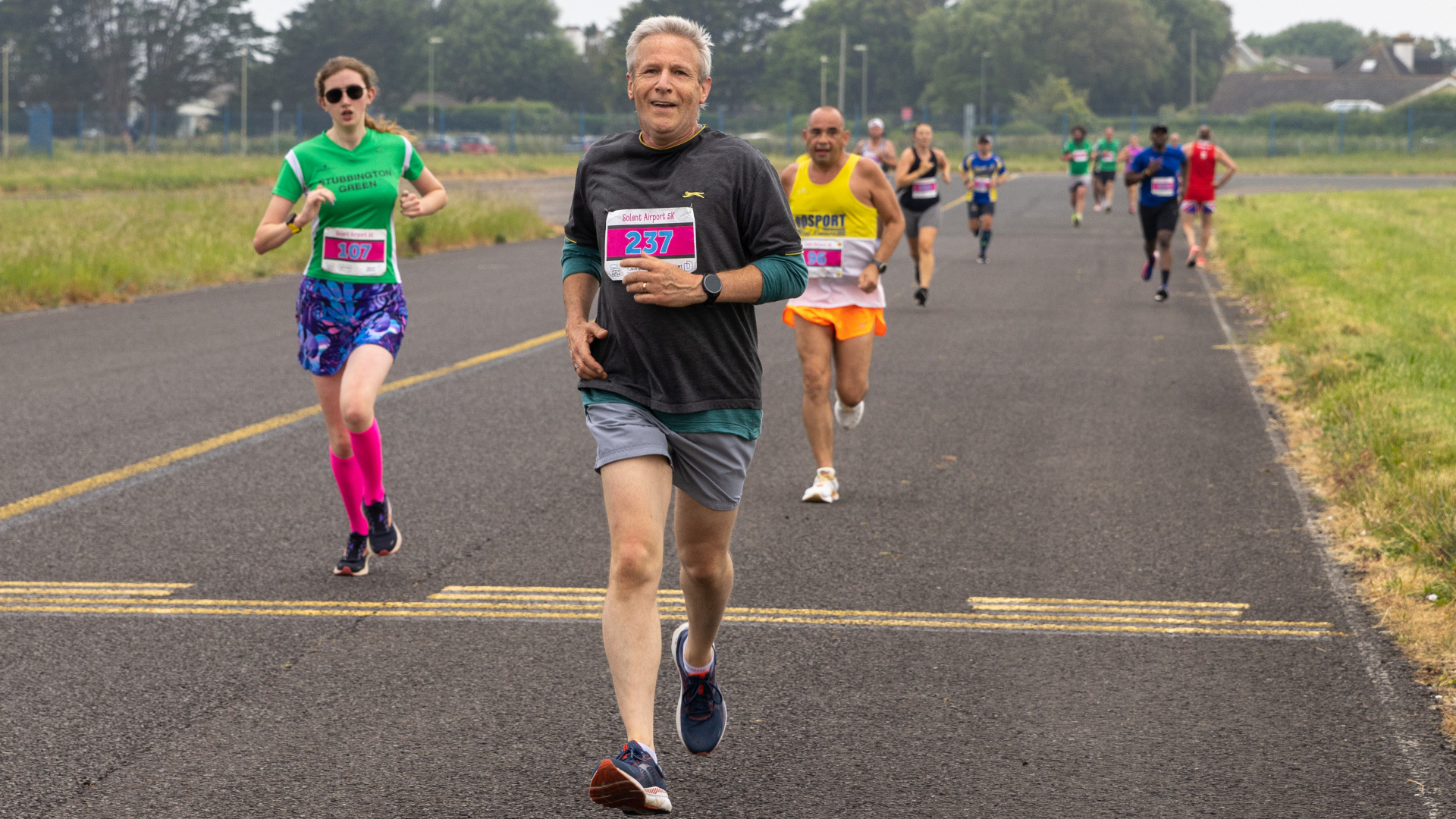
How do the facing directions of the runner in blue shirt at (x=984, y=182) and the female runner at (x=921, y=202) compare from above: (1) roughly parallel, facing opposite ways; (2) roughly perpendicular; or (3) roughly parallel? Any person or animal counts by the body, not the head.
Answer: roughly parallel

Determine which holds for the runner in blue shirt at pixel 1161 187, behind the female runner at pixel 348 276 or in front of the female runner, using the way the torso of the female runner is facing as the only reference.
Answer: behind

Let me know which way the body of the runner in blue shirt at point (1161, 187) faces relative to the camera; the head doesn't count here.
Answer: toward the camera

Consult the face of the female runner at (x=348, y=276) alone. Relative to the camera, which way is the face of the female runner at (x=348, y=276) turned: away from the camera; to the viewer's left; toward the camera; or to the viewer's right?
toward the camera

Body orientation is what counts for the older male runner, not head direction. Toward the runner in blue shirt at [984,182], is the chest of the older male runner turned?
no

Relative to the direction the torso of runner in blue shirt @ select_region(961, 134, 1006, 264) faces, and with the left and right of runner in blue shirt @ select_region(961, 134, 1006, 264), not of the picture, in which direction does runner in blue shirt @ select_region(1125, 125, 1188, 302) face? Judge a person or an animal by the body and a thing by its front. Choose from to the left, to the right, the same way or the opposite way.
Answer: the same way

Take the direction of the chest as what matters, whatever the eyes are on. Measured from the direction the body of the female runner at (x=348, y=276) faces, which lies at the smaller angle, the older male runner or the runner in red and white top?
the older male runner

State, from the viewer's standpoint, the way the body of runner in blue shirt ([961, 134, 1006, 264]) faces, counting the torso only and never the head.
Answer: toward the camera

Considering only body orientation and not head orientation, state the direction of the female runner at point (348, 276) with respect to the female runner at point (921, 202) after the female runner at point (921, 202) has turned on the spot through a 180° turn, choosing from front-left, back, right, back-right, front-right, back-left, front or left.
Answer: back

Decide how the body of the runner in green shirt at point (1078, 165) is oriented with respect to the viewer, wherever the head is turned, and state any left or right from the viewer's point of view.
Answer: facing the viewer

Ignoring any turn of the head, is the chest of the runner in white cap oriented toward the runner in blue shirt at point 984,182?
no

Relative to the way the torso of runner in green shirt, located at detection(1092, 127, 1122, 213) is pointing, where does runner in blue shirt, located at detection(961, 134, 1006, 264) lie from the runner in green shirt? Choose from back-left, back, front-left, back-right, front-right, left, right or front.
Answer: front

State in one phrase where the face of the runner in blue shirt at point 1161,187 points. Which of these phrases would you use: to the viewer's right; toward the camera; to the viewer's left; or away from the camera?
toward the camera

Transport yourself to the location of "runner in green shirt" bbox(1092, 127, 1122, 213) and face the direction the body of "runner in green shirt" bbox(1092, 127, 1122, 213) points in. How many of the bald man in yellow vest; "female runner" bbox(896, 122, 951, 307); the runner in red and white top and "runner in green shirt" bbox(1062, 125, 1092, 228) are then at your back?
0

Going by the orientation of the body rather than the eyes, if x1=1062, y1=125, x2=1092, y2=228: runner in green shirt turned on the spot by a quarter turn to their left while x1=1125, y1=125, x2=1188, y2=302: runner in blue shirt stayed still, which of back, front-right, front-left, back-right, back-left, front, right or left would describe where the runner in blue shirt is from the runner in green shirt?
right
